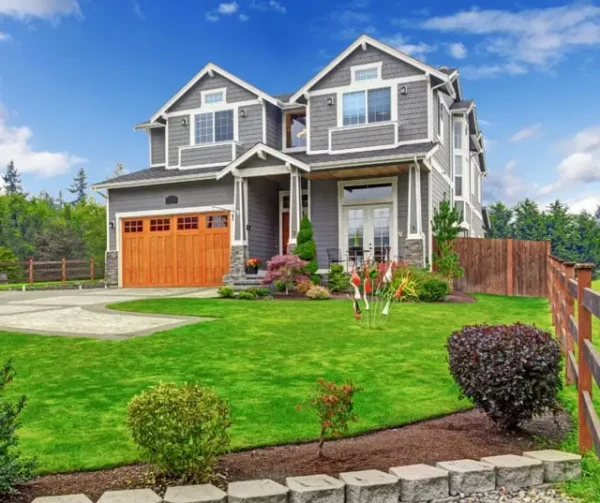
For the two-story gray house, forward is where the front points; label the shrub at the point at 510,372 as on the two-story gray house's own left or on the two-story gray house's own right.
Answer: on the two-story gray house's own left

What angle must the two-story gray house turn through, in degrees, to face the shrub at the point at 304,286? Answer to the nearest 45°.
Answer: approximately 45° to its left

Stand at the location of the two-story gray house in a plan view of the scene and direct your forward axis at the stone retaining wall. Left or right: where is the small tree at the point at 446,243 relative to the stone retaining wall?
left

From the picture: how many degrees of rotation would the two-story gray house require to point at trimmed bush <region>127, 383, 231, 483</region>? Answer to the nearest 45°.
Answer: approximately 45° to its left

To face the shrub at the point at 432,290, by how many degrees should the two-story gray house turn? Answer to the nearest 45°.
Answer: approximately 90° to its left

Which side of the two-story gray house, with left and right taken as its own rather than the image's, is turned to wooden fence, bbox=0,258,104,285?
right

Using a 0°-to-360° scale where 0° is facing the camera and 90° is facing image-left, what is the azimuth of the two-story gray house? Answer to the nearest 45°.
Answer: approximately 45°
